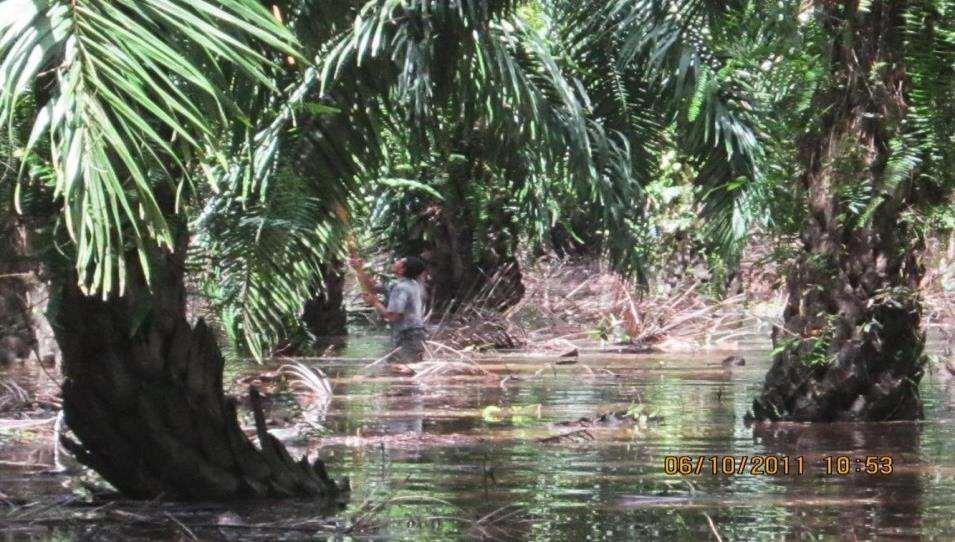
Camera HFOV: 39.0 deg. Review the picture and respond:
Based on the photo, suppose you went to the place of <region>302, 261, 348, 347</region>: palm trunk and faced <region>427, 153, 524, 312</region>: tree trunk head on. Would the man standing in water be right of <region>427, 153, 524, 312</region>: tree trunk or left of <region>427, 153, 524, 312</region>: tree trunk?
right

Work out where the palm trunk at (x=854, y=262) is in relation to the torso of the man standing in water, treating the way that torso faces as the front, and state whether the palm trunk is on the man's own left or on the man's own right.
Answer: on the man's own left

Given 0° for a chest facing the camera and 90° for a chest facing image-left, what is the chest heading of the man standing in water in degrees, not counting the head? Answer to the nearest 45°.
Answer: approximately 90°

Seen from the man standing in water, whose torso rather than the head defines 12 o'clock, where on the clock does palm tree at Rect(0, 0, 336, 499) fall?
The palm tree is roughly at 9 o'clock from the man standing in water.

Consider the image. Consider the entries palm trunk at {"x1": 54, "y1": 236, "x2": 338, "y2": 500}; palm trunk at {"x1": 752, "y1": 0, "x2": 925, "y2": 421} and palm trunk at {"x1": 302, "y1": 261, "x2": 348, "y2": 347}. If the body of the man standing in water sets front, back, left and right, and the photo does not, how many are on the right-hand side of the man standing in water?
1

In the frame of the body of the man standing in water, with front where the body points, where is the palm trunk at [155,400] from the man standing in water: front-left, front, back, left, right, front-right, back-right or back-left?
left
